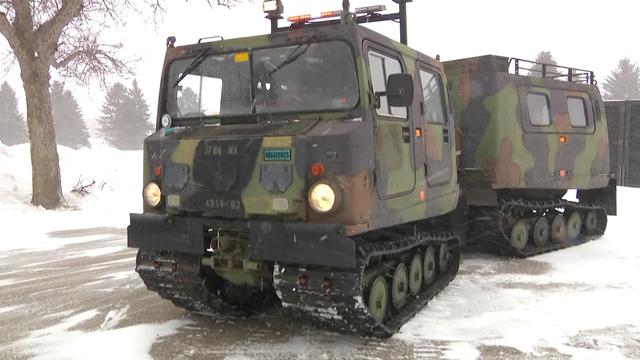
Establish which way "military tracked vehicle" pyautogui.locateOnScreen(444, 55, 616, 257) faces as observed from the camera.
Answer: facing the viewer and to the left of the viewer

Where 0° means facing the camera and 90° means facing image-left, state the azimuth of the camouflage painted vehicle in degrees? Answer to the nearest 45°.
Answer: approximately 45°

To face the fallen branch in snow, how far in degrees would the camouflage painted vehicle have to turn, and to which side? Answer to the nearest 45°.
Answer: approximately 90° to its right

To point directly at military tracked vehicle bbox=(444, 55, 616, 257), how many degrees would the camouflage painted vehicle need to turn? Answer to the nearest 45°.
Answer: approximately 180°

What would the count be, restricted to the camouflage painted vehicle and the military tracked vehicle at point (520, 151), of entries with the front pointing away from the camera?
0
